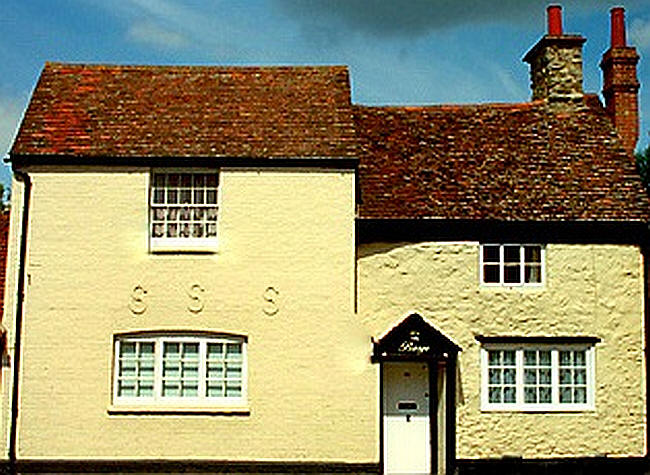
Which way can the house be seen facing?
toward the camera
